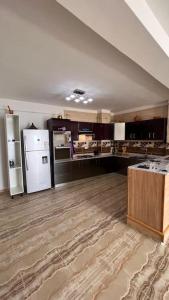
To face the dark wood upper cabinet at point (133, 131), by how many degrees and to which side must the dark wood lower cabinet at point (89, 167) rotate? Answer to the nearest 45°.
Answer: approximately 45° to its left

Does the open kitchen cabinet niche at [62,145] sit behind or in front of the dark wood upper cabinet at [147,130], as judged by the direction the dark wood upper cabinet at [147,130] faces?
in front

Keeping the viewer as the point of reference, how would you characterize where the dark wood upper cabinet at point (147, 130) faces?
facing the viewer and to the left of the viewer

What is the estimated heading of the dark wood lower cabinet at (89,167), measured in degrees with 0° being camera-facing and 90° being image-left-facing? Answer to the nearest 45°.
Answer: approximately 315°

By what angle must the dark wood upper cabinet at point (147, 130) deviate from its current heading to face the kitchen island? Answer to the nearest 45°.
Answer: approximately 45° to its left

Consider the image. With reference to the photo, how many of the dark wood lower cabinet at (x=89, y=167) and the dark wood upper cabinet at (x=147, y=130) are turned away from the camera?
0

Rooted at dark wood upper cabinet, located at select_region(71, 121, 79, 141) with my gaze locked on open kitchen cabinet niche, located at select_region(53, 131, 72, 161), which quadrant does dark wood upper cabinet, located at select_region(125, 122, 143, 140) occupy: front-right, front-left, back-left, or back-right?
back-left

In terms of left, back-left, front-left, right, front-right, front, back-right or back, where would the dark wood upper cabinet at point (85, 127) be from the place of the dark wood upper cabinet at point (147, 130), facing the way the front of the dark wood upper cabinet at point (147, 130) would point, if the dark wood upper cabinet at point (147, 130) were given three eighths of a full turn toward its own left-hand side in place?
back

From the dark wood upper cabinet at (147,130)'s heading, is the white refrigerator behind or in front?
in front
